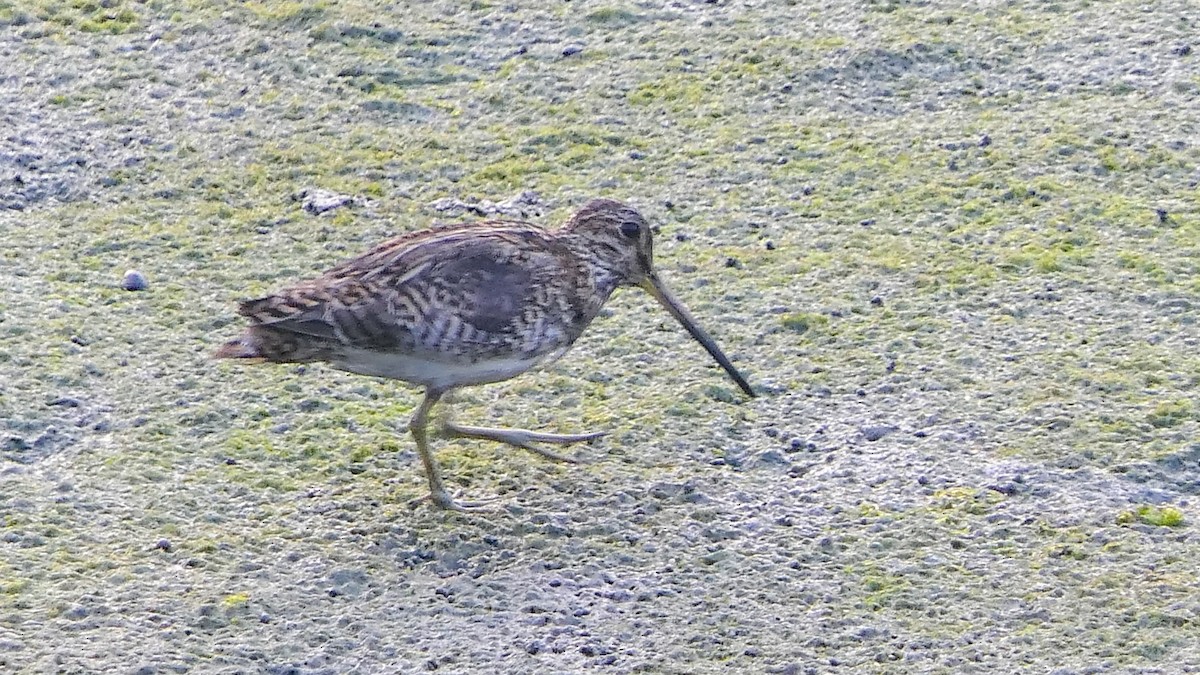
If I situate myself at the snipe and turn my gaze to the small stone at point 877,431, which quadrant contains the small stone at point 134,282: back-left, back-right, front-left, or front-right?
back-left

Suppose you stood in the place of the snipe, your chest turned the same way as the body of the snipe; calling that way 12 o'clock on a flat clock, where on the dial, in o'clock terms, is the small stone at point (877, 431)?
The small stone is roughly at 12 o'clock from the snipe.

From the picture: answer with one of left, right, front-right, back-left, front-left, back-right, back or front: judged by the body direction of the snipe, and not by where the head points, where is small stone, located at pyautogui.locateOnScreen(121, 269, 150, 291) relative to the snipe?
back-left

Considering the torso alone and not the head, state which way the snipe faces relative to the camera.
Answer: to the viewer's right
